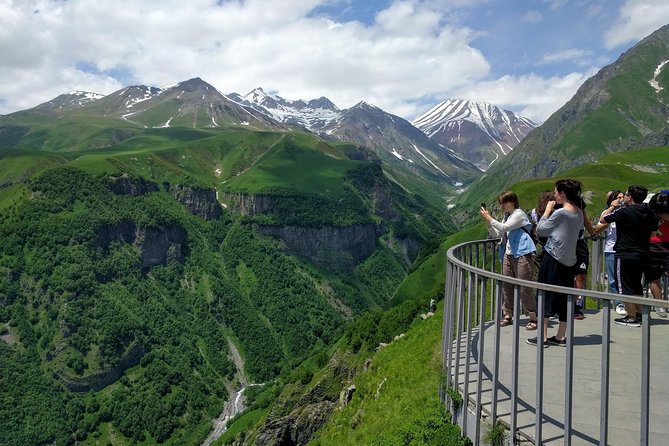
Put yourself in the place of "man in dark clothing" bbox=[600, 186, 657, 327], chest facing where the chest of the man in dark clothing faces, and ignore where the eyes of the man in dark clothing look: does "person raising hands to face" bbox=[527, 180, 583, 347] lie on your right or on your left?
on your left

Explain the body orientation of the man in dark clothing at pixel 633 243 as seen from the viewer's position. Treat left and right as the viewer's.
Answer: facing away from the viewer and to the left of the viewer

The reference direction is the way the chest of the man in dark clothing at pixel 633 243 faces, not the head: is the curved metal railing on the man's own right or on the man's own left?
on the man's own left

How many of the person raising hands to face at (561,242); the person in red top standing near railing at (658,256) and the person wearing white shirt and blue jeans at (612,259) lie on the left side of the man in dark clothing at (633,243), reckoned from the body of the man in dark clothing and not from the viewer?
1

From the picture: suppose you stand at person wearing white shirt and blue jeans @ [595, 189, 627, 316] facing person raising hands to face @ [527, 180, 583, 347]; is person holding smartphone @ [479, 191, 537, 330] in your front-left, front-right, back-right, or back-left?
front-right

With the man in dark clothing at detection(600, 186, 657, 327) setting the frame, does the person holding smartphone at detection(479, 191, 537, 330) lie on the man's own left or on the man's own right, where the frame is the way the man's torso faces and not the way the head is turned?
on the man's own left

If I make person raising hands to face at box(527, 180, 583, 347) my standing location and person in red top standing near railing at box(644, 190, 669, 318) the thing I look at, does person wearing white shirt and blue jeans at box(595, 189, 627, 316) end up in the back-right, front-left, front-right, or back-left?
front-left

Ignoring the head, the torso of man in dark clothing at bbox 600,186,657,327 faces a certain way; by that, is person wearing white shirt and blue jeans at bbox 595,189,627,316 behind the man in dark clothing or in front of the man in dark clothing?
in front

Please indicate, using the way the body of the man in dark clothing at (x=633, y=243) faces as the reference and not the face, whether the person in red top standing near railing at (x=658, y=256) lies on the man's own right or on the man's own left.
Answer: on the man's own right
